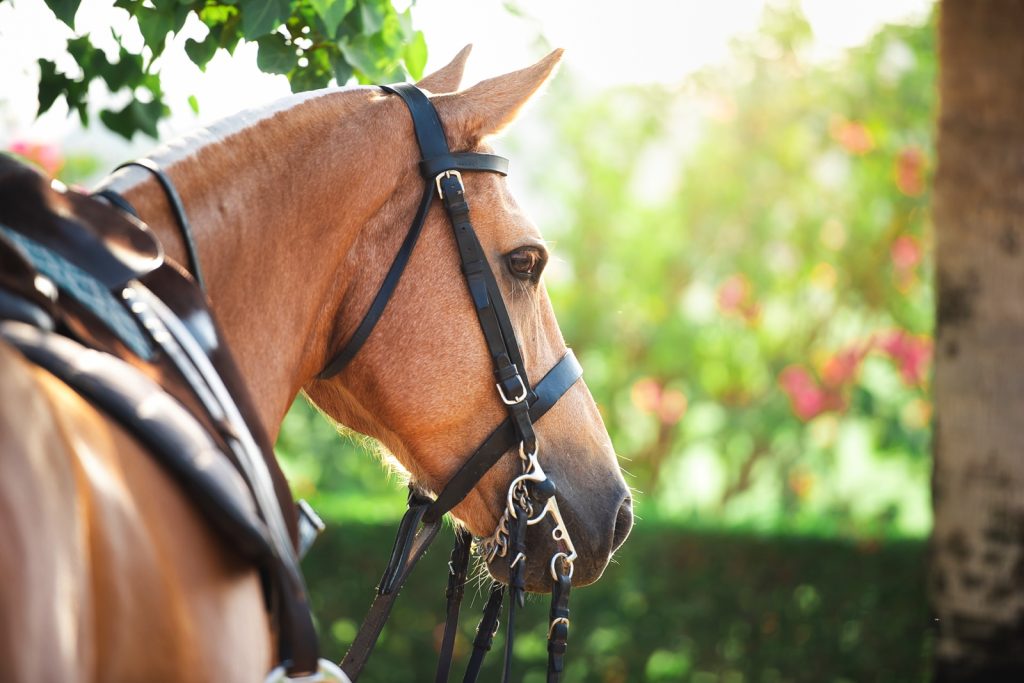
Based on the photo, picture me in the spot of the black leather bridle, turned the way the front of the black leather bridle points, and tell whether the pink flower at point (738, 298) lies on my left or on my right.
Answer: on my left

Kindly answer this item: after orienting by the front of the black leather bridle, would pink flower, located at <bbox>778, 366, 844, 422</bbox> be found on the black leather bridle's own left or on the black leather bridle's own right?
on the black leather bridle's own left

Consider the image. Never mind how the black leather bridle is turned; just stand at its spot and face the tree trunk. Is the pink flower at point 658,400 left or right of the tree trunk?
left

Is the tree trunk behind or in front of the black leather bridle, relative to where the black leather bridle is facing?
in front

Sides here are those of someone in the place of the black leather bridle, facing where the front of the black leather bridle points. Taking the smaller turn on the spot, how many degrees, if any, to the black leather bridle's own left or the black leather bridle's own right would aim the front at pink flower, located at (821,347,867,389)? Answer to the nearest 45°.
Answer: approximately 45° to the black leather bridle's own left

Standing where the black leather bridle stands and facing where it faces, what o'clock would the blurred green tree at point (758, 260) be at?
The blurred green tree is roughly at 10 o'clock from the black leather bridle.

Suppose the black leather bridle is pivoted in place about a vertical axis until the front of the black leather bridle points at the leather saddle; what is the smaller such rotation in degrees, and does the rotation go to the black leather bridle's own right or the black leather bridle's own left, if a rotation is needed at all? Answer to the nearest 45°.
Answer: approximately 135° to the black leather bridle's own right

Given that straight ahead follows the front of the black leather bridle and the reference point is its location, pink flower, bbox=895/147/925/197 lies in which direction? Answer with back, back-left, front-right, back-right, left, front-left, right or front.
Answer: front-left

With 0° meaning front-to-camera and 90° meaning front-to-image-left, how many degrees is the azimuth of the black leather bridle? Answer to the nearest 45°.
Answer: approximately 270°

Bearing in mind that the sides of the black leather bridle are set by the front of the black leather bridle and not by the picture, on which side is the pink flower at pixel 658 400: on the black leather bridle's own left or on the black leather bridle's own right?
on the black leather bridle's own left
